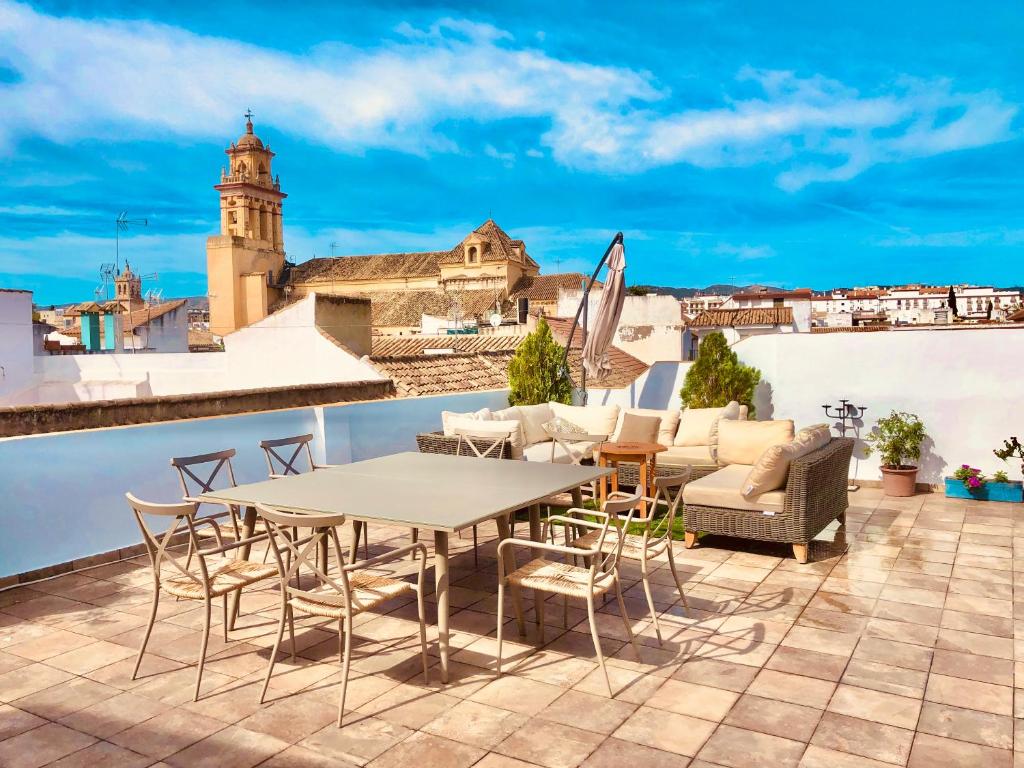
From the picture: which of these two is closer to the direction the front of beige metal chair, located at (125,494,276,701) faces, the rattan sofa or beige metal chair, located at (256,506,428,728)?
the rattan sofa

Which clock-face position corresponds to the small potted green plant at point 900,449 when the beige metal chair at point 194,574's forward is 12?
The small potted green plant is roughly at 1 o'clock from the beige metal chair.

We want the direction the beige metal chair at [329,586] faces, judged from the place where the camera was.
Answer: facing away from the viewer and to the right of the viewer

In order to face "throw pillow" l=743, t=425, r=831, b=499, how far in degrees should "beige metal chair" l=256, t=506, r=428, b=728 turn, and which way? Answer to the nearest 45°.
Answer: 0° — it already faces it

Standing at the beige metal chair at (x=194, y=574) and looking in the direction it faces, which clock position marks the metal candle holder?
The metal candle holder is roughly at 1 o'clock from the beige metal chair.

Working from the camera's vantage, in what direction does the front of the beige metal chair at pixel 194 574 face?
facing away from the viewer and to the right of the viewer

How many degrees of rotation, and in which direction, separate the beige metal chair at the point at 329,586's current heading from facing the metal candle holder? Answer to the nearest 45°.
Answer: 0° — it already faces it
